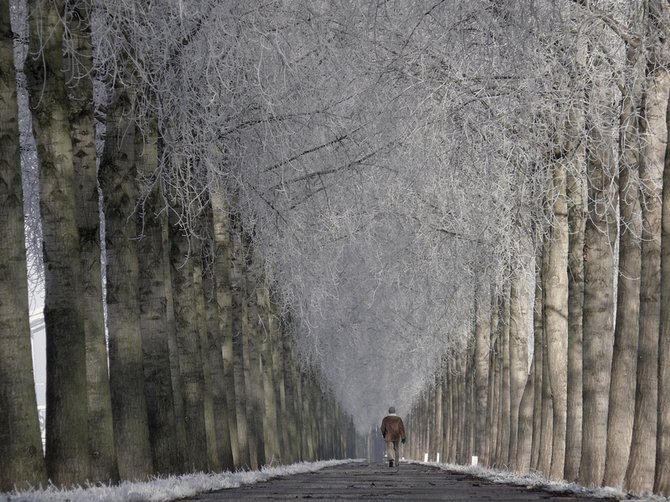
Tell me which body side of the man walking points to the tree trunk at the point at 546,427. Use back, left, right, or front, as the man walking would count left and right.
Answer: back

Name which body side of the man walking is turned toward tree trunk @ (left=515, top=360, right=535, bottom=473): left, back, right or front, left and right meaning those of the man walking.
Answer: back

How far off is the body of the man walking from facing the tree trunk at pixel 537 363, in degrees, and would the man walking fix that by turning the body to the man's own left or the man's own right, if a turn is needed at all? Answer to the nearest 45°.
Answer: approximately 180°

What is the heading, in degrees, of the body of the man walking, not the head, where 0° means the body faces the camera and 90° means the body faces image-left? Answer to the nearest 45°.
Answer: approximately 180°
